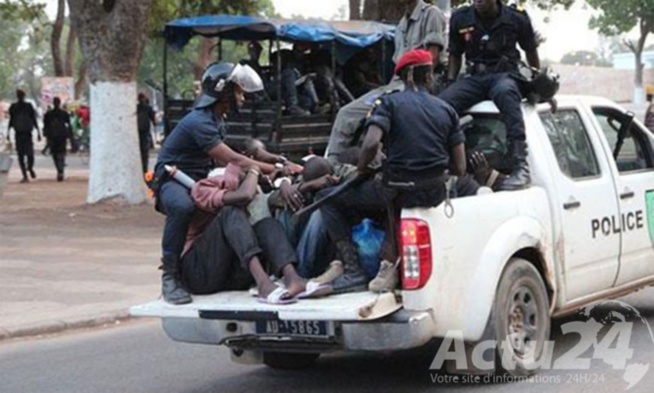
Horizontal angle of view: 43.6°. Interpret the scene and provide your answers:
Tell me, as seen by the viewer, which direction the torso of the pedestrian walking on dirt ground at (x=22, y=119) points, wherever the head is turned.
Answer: toward the camera

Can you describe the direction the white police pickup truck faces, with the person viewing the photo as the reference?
facing away from the viewer and to the right of the viewer

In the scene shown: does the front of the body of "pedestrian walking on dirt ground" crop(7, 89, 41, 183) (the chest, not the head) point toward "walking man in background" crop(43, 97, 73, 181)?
no

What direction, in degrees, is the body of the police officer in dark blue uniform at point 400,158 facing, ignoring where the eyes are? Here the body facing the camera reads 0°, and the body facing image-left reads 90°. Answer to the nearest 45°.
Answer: approximately 135°

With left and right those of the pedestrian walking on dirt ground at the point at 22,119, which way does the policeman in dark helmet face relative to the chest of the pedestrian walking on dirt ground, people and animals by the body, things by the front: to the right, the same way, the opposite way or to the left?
to the left

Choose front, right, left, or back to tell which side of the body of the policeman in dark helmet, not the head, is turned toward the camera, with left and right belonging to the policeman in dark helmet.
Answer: right

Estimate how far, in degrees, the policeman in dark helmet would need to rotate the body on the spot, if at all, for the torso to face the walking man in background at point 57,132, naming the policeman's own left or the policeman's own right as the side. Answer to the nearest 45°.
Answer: approximately 90° to the policeman's own left

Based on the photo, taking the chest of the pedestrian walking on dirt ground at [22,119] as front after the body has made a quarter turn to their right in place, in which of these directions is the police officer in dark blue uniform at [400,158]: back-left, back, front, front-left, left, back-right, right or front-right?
left

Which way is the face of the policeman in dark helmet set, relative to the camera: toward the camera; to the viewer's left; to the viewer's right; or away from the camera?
to the viewer's right
